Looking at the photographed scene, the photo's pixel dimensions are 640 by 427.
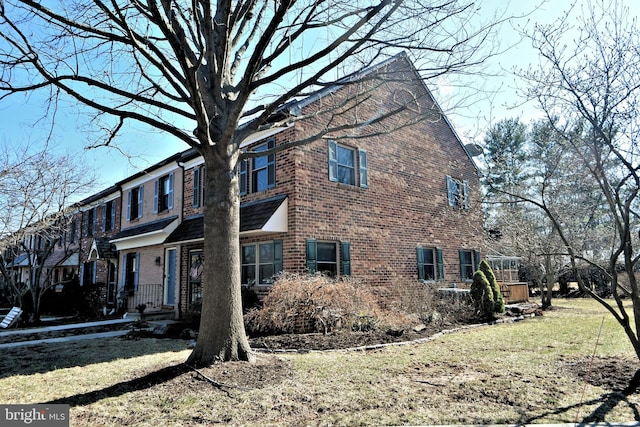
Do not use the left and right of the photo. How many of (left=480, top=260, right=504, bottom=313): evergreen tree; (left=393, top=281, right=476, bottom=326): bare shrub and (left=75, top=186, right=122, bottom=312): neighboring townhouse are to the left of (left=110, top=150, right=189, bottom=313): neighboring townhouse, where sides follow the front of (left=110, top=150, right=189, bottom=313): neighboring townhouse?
2

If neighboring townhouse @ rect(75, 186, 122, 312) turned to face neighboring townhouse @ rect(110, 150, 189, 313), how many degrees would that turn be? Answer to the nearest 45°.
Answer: approximately 45° to its left

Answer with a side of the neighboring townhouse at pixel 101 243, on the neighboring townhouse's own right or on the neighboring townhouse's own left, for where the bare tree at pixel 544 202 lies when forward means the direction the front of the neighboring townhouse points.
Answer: on the neighboring townhouse's own left

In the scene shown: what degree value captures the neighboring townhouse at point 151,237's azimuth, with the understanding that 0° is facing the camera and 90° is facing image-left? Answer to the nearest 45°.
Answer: approximately 45°

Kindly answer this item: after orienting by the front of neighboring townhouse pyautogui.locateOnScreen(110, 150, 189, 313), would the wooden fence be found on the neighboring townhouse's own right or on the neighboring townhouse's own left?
on the neighboring townhouse's own left

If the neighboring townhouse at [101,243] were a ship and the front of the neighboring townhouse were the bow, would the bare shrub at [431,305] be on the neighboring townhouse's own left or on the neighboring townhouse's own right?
on the neighboring townhouse's own left

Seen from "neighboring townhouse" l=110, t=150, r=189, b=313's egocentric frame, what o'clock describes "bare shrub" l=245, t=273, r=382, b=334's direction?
The bare shrub is roughly at 10 o'clock from the neighboring townhouse.

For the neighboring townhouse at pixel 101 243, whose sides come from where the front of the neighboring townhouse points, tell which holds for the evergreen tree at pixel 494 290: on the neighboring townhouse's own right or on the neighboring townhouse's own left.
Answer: on the neighboring townhouse's own left

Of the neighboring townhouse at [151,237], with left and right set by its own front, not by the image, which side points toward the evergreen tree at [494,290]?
left

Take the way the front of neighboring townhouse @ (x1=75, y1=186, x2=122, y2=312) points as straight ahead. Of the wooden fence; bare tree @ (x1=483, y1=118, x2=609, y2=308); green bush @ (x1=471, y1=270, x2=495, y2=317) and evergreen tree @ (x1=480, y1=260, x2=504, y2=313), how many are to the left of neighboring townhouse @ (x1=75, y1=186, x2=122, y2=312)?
4

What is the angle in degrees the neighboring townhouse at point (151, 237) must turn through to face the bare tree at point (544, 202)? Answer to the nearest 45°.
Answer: approximately 90° to its left
